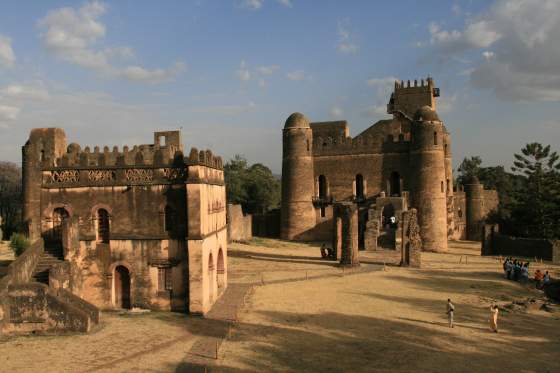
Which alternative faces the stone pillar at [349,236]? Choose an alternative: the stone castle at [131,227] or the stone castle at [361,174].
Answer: the stone castle at [361,174]

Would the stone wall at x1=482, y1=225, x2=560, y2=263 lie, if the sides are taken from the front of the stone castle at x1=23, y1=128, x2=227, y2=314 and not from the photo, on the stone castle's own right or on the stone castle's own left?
on the stone castle's own left

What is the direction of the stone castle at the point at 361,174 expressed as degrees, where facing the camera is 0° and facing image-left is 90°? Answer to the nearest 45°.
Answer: approximately 0°

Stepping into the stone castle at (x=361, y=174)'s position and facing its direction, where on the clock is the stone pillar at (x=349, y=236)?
The stone pillar is roughly at 12 o'clock from the stone castle.

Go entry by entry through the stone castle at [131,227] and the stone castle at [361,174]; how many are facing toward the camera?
2

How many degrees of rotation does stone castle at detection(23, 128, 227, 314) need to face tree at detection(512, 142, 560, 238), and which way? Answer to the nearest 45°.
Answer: approximately 135° to its left

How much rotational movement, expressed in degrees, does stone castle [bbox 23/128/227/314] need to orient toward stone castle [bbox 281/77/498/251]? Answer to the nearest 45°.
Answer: approximately 135° to its left

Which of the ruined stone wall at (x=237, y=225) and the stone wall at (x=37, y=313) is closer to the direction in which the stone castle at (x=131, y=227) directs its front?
the stone wall

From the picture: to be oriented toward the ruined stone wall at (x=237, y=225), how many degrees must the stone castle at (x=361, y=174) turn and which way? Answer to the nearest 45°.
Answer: approximately 45° to its right

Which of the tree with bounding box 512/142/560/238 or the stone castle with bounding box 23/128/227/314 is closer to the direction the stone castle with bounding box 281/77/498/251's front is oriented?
the stone castle

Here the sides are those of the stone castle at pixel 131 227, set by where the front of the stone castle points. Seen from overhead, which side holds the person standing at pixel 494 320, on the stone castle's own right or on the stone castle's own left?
on the stone castle's own left

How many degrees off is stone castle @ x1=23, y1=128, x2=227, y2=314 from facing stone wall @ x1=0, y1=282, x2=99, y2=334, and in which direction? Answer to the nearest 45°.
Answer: approximately 45° to its right
